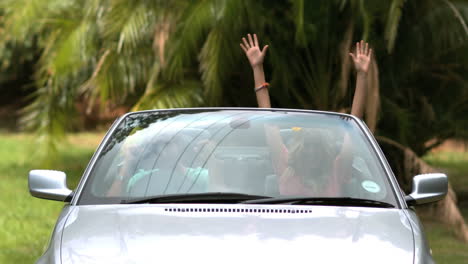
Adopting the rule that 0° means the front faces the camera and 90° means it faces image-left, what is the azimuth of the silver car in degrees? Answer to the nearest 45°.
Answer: approximately 0°
